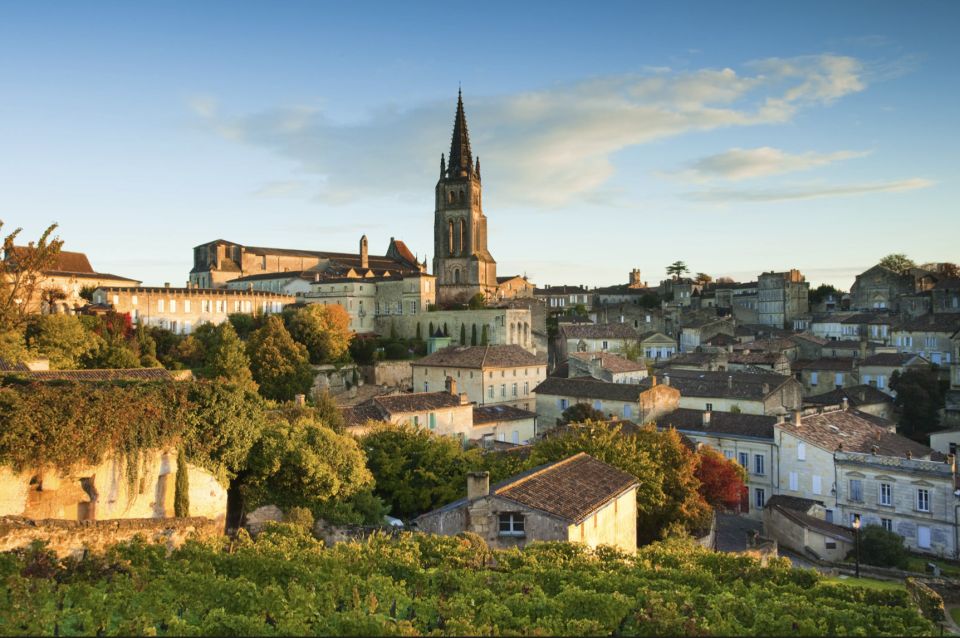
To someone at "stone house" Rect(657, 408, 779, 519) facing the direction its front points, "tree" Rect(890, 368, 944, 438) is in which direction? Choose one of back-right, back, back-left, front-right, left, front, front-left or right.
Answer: back-left

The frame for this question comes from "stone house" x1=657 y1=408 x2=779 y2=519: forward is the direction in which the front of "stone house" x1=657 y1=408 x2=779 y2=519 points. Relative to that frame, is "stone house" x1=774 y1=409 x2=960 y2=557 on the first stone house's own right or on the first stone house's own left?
on the first stone house's own left

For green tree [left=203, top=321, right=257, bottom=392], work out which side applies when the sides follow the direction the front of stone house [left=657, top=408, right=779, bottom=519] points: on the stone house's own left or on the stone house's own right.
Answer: on the stone house's own right

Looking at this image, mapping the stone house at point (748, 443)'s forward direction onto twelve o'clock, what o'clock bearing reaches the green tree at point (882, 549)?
The green tree is roughly at 11 o'clock from the stone house.

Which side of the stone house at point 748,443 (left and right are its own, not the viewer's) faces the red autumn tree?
front

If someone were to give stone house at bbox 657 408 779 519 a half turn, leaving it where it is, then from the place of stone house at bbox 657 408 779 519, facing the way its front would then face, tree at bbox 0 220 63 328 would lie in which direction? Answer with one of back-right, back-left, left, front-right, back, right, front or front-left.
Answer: back-left

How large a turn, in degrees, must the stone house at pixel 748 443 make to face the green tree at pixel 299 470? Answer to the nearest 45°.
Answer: approximately 45° to its right

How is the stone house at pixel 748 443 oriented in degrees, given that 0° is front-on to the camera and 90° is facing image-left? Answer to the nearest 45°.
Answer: approximately 0°

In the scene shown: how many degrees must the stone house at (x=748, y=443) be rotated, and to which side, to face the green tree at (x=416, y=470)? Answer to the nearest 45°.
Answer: approximately 45° to its right

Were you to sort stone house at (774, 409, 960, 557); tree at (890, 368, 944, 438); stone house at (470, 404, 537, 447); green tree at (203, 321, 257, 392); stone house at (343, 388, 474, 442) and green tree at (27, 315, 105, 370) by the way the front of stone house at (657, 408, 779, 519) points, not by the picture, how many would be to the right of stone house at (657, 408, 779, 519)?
4

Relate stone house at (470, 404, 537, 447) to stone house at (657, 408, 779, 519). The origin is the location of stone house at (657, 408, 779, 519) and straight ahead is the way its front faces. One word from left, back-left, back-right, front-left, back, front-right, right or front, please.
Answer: right

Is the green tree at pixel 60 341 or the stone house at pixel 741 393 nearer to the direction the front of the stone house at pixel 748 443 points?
the green tree

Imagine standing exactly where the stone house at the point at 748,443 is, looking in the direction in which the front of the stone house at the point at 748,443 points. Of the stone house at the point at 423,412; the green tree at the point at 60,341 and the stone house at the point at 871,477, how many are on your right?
2
